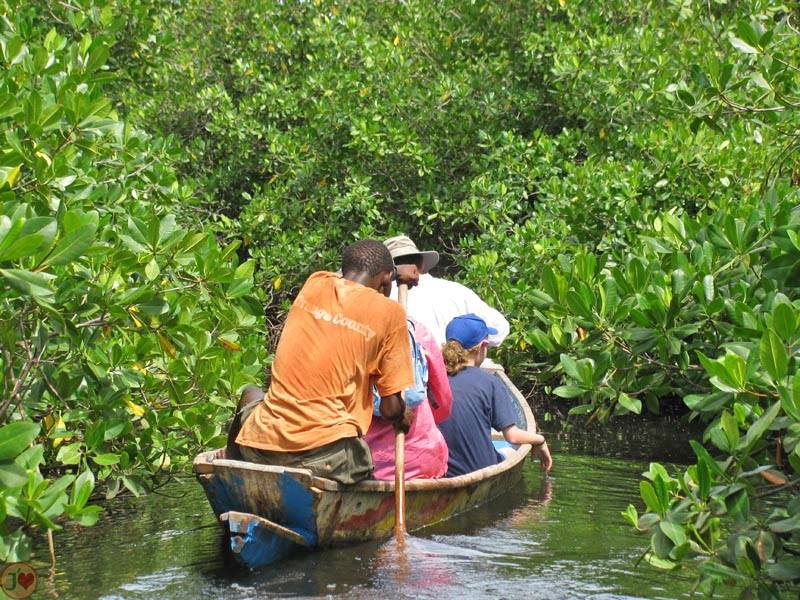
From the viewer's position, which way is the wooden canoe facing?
facing away from the viewer and to the right of the viewer

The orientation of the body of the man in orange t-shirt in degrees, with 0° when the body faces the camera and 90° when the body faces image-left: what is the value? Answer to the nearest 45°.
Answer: approximately 225°

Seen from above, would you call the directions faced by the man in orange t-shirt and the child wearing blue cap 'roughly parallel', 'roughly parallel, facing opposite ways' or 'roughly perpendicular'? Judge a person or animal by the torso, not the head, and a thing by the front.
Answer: roughly parallel

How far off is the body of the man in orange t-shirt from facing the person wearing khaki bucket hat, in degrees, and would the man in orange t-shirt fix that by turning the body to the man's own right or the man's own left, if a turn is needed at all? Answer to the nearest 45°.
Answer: approximately 45° to the man's own left

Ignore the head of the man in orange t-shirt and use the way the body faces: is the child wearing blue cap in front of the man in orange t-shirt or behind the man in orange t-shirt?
in front

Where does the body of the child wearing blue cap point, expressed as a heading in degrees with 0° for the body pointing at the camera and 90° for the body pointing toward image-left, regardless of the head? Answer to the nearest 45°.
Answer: approximately 225°

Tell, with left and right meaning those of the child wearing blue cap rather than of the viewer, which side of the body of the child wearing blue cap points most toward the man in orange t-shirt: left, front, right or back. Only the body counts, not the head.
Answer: back
